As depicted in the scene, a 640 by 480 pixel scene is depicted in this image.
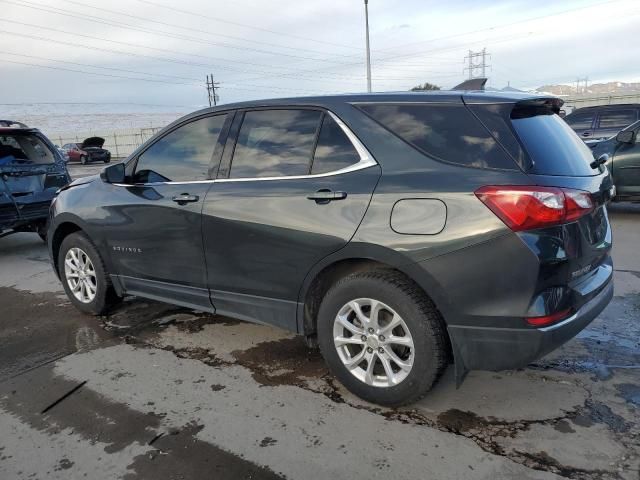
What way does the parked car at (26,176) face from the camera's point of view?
away from the camera

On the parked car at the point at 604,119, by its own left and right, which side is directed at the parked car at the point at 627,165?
left

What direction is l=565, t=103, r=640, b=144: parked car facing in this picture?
to the viewer's left

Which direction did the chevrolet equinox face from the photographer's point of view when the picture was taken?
facing away from the viewer and to the left of the viewer

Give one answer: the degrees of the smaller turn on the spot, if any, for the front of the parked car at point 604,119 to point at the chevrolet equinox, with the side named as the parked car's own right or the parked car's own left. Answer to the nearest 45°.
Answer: approximately 90° to the parked car's own left

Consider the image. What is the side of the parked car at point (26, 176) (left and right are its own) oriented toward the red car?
front

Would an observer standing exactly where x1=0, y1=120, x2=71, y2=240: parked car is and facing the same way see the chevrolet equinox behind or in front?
behind

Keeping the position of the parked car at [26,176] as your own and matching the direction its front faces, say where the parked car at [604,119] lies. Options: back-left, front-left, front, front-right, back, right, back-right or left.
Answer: right

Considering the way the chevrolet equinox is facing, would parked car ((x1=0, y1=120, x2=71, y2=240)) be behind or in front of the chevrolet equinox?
in front

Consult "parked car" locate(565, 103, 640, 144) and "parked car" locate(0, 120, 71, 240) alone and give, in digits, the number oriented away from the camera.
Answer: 1

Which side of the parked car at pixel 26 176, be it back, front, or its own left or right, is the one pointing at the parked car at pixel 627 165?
right
